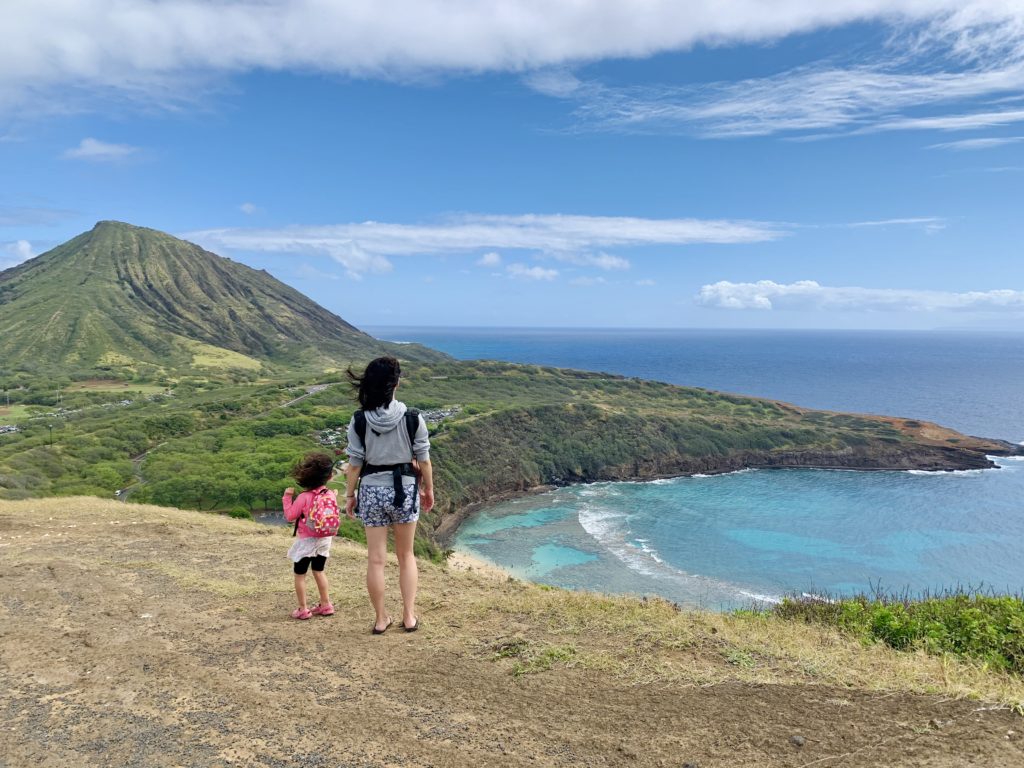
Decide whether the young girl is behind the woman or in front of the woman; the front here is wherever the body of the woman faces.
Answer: in front

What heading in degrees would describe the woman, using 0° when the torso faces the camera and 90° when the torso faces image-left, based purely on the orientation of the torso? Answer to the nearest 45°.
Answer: approximately 180°
